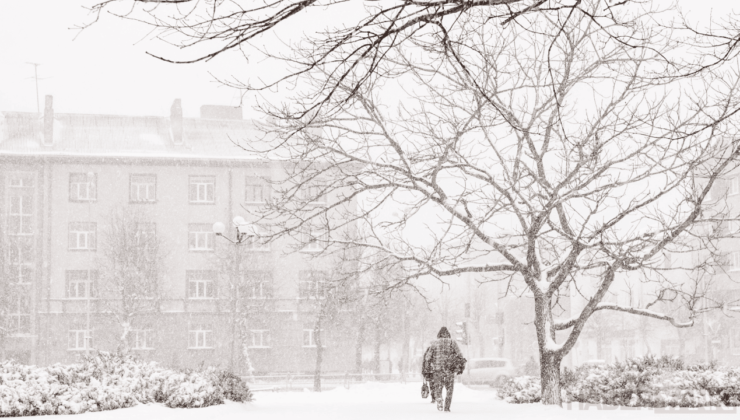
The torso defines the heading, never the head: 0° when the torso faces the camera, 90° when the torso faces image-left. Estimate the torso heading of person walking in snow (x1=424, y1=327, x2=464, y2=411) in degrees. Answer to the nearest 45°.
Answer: approximately 180°

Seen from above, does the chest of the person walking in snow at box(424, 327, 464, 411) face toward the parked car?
yes

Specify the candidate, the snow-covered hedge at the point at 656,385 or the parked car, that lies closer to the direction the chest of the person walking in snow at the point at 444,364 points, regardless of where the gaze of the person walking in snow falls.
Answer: the parked car

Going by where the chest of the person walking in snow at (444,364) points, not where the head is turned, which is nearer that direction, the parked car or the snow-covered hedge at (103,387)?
the parked car
